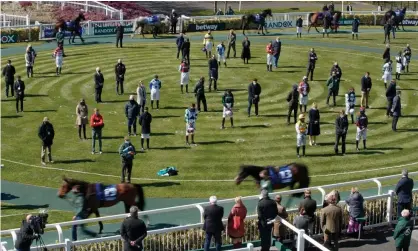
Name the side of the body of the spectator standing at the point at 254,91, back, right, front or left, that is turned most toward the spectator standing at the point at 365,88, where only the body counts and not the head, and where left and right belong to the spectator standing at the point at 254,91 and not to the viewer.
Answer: left

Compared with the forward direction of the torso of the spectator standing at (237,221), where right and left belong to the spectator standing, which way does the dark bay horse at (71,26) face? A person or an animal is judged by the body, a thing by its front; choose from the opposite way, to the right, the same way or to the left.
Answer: to the right

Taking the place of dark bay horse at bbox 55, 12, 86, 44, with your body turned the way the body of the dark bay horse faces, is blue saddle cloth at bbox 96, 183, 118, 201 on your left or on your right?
on your right

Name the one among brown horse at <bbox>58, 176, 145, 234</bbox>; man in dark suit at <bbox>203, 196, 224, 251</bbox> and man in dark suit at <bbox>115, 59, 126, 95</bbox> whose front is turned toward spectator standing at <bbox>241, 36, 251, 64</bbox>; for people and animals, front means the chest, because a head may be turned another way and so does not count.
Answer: man in dark suit at <bbox>203, 196, 224, 251</bbox>

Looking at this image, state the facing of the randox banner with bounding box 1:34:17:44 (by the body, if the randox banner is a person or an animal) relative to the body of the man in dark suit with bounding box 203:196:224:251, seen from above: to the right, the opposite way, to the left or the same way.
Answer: the opposite way

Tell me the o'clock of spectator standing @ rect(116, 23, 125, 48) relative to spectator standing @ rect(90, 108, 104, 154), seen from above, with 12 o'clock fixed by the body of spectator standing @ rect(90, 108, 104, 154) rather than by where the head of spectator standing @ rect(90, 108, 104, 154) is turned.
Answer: spectator standing @ rect(116, 23, 125, 48) is roughly at 6 o'clock from spectator standing @ rect(90, 108, 104, 154).

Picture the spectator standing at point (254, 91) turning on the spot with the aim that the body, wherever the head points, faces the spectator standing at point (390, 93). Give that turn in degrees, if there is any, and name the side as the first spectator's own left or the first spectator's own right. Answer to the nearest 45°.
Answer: approximately 90° to the first spectator's own left

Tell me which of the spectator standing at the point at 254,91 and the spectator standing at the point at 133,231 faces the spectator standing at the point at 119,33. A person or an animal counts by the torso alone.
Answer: the spectator standing at the point at 133,231

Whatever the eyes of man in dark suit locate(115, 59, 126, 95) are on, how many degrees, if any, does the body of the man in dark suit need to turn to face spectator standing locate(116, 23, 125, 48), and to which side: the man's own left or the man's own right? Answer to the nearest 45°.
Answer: approximately 180°

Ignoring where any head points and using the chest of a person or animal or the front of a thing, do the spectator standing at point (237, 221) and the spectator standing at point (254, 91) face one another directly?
yes

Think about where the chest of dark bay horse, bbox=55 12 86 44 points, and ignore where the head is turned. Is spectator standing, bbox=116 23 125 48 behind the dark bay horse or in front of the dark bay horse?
in front

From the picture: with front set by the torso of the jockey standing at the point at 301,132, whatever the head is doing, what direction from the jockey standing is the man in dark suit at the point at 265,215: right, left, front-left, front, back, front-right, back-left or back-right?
front-right

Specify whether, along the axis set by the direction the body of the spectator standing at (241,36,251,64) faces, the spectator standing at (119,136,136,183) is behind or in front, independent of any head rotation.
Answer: in front

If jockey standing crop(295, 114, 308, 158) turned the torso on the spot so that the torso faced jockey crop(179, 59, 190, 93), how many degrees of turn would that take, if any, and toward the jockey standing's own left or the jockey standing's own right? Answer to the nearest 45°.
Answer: approximately 180°

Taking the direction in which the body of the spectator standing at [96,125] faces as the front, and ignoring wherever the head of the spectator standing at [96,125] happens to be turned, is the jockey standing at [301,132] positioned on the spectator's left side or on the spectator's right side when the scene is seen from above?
on the spectator's left side
